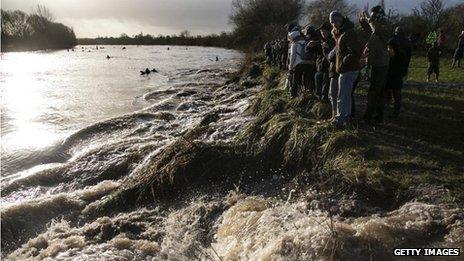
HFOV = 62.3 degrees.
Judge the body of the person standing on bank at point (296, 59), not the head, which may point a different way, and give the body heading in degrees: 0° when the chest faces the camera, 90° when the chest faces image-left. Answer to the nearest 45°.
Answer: approximately 90°

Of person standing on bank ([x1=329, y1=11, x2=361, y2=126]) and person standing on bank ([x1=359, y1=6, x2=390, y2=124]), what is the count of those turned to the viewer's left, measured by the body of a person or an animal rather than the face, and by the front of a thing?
2

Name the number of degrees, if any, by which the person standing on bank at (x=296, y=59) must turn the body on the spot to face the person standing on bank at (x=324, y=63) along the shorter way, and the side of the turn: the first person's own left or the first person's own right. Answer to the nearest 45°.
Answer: approximately 135° to the first person's own left

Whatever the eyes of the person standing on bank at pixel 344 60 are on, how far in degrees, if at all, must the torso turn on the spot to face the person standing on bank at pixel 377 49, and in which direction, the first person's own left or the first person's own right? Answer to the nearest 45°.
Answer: approximately 135° to the first person's own right

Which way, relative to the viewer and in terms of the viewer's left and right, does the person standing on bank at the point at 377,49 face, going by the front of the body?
facing to the left of the viewer

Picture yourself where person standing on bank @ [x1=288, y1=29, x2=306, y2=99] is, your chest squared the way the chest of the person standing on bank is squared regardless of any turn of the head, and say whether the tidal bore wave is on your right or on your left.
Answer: on your left

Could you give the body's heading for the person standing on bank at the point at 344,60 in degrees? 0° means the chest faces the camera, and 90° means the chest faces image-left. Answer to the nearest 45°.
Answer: approximately 90°
